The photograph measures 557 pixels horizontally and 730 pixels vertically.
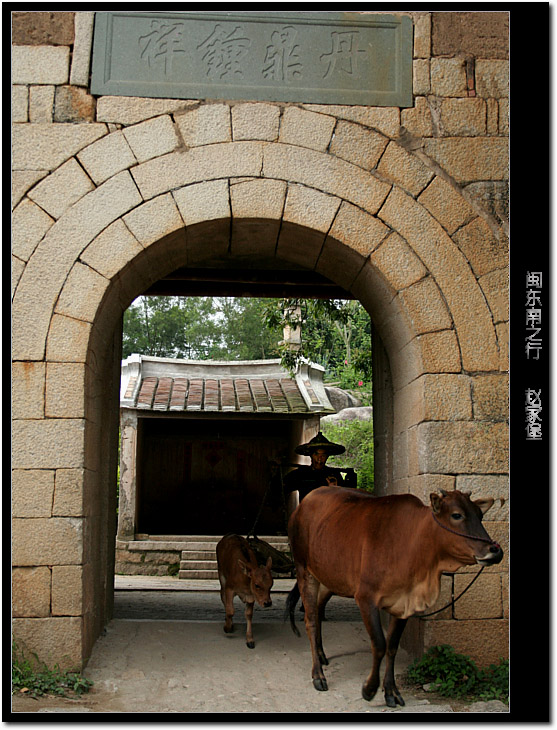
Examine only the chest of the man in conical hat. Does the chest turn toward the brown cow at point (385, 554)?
yes

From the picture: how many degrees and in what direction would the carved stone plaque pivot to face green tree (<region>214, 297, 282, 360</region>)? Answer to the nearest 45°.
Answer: approximately 180°

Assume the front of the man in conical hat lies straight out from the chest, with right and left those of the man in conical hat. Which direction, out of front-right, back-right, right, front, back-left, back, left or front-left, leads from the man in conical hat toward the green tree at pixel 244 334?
back

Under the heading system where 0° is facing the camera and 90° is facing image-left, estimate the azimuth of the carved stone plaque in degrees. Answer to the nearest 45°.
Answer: approximately 0°

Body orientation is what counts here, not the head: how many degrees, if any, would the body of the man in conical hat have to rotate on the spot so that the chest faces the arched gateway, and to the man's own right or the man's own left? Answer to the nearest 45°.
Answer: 0° — they already face it

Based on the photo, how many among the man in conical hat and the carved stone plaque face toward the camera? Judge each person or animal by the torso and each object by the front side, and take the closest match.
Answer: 2

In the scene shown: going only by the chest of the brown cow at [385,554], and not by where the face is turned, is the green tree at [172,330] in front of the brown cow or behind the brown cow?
behind

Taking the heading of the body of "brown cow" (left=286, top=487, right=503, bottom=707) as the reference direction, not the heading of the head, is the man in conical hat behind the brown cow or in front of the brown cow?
behind

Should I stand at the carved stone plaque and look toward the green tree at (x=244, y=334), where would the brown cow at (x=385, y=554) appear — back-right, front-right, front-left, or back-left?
back-right
